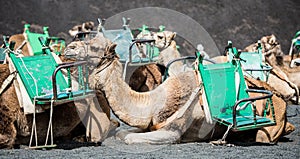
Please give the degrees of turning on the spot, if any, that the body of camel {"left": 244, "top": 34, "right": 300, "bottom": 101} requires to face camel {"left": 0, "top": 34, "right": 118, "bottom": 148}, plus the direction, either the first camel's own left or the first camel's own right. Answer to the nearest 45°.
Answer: approximately 45° to the first camel's own left

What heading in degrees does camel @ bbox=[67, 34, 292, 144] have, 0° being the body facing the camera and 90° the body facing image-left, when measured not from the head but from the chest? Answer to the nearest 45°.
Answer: approximately 90°

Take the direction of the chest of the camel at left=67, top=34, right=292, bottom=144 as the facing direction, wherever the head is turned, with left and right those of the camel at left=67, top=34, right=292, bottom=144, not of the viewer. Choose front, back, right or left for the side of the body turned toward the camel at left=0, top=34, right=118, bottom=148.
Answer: front

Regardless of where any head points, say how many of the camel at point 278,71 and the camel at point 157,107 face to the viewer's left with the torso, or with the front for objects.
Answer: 2

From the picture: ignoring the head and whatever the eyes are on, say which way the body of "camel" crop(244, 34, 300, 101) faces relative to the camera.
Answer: to the viewer's left
